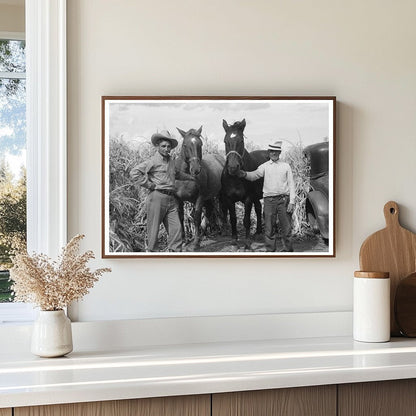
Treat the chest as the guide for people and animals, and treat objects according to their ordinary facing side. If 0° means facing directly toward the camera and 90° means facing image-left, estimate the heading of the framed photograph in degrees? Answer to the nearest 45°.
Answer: approximately 0°
